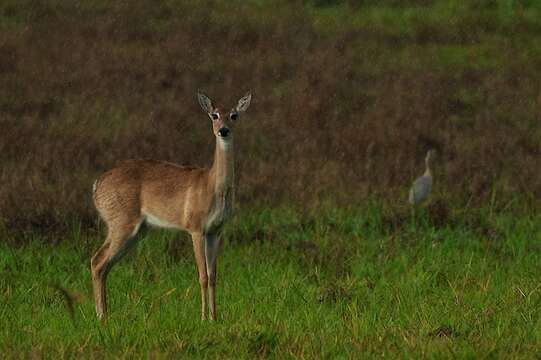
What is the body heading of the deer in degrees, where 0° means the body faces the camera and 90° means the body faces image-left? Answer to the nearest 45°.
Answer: approximately 270°

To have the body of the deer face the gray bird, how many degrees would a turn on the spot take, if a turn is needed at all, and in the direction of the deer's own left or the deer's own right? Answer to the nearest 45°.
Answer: approximately 45° to the deer's own left
